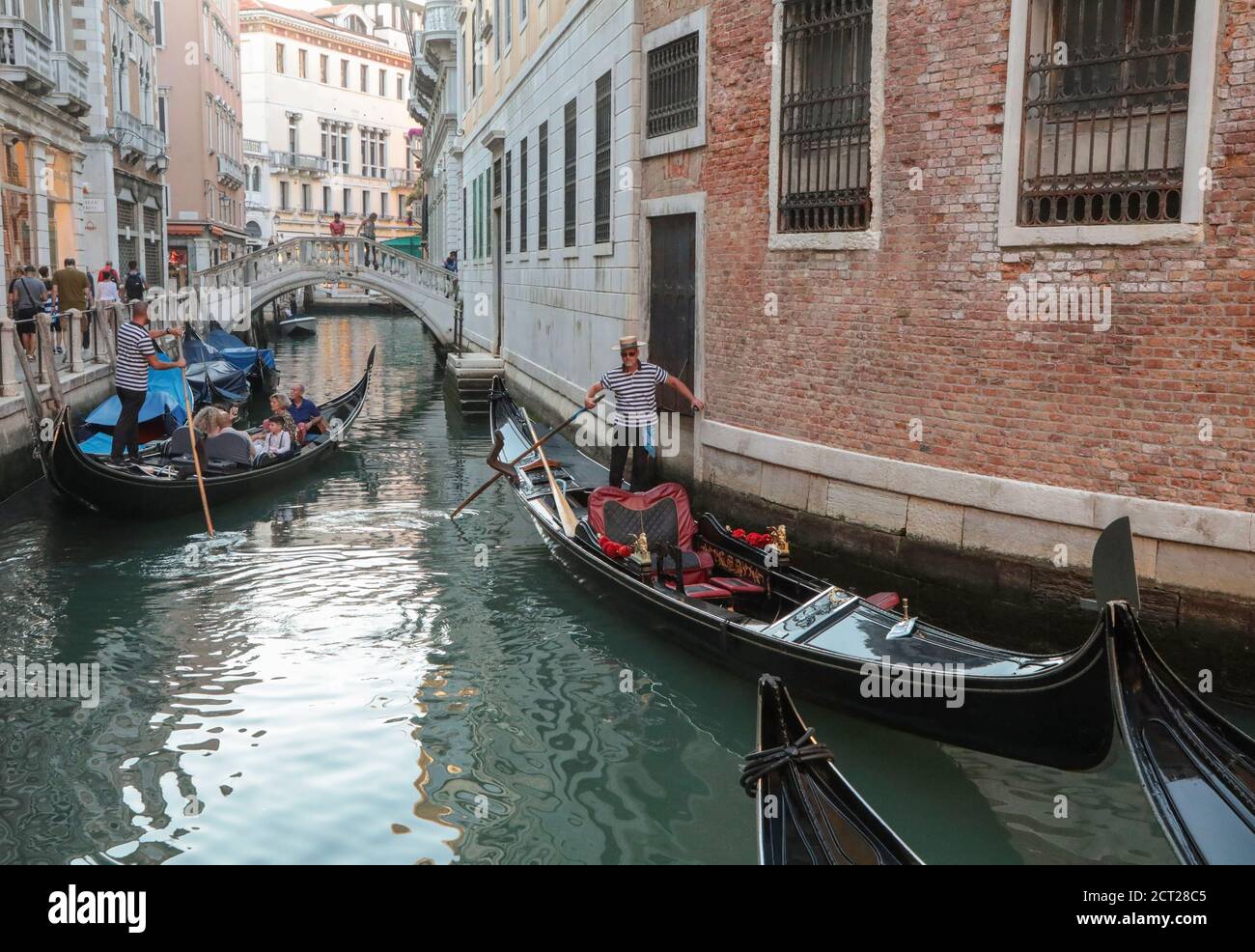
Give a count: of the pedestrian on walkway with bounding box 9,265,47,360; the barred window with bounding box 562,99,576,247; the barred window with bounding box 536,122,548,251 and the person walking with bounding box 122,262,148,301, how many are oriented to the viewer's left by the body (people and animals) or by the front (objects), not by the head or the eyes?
2

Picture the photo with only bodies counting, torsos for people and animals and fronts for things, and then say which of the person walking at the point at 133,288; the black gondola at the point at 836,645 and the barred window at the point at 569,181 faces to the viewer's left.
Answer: the barred window

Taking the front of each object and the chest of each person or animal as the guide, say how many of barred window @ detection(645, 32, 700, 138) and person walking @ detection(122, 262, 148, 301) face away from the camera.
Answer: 1

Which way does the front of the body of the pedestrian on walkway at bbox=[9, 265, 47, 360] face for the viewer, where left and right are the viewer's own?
facing away from the viewer

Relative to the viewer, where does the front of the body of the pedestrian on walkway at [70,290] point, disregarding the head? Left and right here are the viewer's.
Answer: facing away from the viewer

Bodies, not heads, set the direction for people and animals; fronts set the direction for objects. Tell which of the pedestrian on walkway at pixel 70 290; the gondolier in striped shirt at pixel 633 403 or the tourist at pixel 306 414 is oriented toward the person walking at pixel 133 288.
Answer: the pedestrian on walkway

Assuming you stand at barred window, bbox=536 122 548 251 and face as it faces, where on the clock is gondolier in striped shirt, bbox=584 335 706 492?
The gondolier in striped shirt is roughly at 9 o'clock from the barred window.

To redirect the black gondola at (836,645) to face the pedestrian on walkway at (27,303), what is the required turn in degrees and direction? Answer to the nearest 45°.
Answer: approximately 180°

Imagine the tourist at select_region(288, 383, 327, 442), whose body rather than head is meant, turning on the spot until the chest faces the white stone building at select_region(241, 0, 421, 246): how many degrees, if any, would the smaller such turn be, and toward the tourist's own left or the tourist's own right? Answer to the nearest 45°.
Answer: approximately 135° to the tourist's own right

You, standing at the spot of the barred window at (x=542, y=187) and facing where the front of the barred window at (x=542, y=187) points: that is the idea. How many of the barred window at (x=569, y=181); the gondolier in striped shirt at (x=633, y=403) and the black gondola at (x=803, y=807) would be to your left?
3

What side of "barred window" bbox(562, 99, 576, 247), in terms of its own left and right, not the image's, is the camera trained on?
left

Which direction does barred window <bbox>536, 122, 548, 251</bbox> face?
to the viewer's left

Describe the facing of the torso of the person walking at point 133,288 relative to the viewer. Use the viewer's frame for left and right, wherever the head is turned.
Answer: facing away from the viewer

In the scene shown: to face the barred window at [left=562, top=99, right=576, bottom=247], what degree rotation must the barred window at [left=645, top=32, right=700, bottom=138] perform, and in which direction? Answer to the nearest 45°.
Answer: approximately 135° to its right
